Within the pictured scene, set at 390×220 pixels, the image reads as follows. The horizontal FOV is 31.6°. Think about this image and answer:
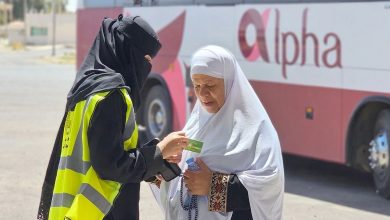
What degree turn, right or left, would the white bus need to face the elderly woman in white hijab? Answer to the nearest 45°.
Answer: approximately 45° to its right

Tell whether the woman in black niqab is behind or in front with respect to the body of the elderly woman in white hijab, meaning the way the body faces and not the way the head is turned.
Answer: in front

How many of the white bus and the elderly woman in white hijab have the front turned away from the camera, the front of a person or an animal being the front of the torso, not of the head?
0

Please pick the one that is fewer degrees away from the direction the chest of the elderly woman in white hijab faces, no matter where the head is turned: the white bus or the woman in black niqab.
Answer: the woman in black niqab

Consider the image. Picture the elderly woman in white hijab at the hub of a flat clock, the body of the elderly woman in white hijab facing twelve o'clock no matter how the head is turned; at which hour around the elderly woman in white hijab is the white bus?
The white bus is roughly at 5 o'clock from the elderly woman in white hijab.

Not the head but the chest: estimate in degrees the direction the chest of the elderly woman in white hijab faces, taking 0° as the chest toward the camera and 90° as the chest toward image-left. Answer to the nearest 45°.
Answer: approximately 45°
